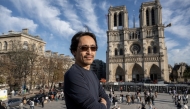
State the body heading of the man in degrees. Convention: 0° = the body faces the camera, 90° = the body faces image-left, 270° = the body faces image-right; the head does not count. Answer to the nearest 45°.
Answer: approximately 315°
